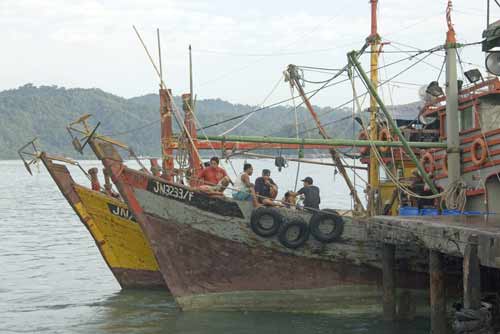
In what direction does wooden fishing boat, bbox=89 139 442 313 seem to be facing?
to the viewer's left

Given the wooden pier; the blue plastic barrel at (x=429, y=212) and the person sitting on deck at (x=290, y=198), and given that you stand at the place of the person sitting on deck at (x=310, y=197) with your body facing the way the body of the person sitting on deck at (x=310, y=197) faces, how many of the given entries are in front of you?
1

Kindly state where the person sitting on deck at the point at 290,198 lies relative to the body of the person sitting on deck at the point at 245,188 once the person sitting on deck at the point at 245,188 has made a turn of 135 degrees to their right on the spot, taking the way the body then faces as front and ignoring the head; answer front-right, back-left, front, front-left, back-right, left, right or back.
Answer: back

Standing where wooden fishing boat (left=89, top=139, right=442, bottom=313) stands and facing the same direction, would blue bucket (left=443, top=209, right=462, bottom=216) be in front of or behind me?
behind

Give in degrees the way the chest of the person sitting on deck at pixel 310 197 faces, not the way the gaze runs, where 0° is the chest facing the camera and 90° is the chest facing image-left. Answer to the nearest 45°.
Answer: approximately 135°

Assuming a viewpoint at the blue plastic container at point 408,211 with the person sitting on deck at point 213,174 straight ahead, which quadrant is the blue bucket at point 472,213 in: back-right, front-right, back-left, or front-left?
back-left

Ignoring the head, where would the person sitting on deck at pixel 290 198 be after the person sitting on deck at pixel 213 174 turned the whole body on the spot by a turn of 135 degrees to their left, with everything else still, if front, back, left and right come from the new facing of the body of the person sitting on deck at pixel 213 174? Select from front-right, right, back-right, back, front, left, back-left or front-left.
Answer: front-right

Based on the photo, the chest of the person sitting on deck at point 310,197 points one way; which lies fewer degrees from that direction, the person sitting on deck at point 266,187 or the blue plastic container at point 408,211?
the person sitting on deck

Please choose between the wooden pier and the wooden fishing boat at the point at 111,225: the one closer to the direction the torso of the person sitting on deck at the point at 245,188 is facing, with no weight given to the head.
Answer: the wooden pier

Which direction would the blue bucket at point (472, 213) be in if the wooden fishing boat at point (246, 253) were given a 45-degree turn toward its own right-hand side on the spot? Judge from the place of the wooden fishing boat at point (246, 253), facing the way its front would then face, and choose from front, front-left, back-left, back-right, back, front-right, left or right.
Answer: back-right
